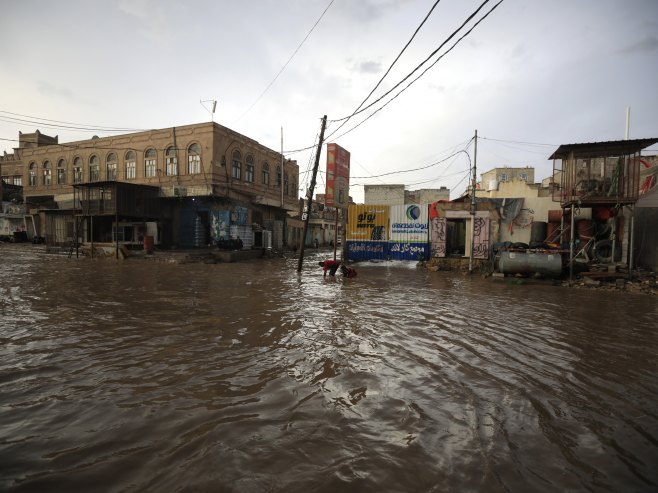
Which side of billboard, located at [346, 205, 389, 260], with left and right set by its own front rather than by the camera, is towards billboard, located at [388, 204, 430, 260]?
left

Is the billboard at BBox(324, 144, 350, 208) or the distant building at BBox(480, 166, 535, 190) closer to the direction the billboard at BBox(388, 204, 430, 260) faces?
the billboard

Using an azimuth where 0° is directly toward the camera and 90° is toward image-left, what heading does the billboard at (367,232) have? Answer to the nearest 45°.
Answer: approximately 0°

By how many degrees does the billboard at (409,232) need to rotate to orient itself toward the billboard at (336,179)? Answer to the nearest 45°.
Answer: approximately 45° to its right

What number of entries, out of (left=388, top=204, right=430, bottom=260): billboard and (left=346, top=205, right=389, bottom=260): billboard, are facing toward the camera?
2

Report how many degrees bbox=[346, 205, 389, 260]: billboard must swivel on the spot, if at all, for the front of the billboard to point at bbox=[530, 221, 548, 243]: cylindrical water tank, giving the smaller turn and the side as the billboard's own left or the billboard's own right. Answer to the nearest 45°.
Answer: approximately 90° to the billboard's own left

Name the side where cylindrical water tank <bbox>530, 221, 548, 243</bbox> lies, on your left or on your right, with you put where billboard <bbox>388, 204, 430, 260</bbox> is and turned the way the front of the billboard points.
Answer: on your left

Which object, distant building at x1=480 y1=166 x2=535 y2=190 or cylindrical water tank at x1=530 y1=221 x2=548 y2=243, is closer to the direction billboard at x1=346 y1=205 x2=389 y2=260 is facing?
the cylindrical water tank

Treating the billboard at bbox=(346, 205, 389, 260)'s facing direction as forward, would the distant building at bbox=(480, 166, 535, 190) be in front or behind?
behind

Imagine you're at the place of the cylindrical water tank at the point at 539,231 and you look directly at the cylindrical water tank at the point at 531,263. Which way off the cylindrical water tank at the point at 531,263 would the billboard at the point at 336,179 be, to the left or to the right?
right
